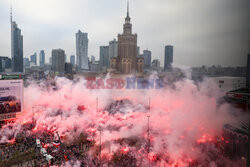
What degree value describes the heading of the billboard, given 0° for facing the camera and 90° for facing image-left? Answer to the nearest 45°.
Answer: approximately 315°

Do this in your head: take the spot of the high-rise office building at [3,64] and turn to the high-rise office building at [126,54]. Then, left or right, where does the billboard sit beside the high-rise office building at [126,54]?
right

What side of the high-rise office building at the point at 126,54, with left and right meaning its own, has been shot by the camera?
front

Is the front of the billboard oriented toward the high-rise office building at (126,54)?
no

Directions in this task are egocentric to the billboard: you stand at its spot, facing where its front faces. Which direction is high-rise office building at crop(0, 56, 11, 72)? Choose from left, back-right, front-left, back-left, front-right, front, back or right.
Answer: back-left

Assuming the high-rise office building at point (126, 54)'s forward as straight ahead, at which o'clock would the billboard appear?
The billboard is roughly at 1 o'clock from the high-rise office building.

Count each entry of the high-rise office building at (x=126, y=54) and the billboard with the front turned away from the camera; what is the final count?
0

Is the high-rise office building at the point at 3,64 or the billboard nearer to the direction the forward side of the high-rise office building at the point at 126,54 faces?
the billboard
